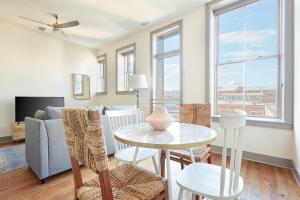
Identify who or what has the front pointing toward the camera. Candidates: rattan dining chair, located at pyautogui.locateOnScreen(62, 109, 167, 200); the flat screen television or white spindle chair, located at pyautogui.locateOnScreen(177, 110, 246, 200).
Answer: the flat screen television

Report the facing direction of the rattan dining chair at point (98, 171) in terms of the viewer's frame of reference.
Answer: facing away from the viewer and to the right of the viewer

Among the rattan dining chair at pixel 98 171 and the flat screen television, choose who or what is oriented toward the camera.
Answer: the flat screen television

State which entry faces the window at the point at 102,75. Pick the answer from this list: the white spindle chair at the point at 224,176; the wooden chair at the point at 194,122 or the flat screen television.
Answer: the white spindle chair

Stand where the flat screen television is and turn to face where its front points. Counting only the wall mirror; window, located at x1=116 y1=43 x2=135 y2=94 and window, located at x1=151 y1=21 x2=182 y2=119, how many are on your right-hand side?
0

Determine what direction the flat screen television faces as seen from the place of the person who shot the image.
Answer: facing the viewer

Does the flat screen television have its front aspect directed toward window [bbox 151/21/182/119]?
no

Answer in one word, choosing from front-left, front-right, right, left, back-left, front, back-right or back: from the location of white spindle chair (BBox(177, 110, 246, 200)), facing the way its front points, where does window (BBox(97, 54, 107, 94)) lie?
front

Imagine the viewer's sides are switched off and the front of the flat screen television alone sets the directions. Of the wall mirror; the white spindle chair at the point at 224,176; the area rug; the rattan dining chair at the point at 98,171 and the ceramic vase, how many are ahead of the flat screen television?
4

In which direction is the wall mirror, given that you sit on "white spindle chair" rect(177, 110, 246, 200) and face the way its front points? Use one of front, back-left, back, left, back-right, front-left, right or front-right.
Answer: front

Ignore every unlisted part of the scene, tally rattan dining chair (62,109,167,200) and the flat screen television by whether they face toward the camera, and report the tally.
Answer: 1

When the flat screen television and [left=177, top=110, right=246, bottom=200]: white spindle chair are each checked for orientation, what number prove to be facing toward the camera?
1

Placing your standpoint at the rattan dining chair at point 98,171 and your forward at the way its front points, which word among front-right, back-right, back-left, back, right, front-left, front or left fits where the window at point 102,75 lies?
front-left

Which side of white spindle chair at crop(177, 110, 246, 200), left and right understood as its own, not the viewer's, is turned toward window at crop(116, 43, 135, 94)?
front

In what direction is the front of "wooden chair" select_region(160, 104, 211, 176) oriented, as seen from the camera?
facing the viewer and to the left of the viewer

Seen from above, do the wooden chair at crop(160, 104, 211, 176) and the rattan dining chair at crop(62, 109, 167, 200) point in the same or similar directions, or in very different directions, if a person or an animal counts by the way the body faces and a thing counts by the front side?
very different directions

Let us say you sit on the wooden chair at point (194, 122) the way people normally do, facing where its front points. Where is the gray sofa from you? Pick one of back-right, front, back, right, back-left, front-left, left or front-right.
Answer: front-right

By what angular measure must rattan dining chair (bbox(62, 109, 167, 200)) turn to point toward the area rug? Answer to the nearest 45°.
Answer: approximately 90° to its left

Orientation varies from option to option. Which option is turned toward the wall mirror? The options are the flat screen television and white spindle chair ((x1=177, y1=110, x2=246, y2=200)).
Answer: the white spindle chair
